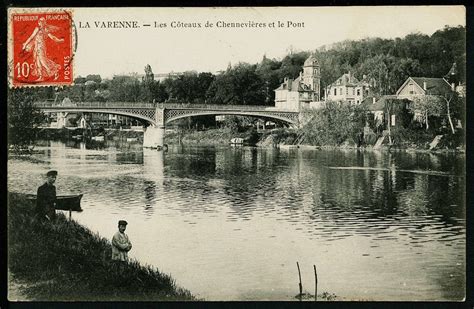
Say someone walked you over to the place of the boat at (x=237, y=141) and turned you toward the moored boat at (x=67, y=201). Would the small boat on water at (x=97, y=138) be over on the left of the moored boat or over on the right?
right
